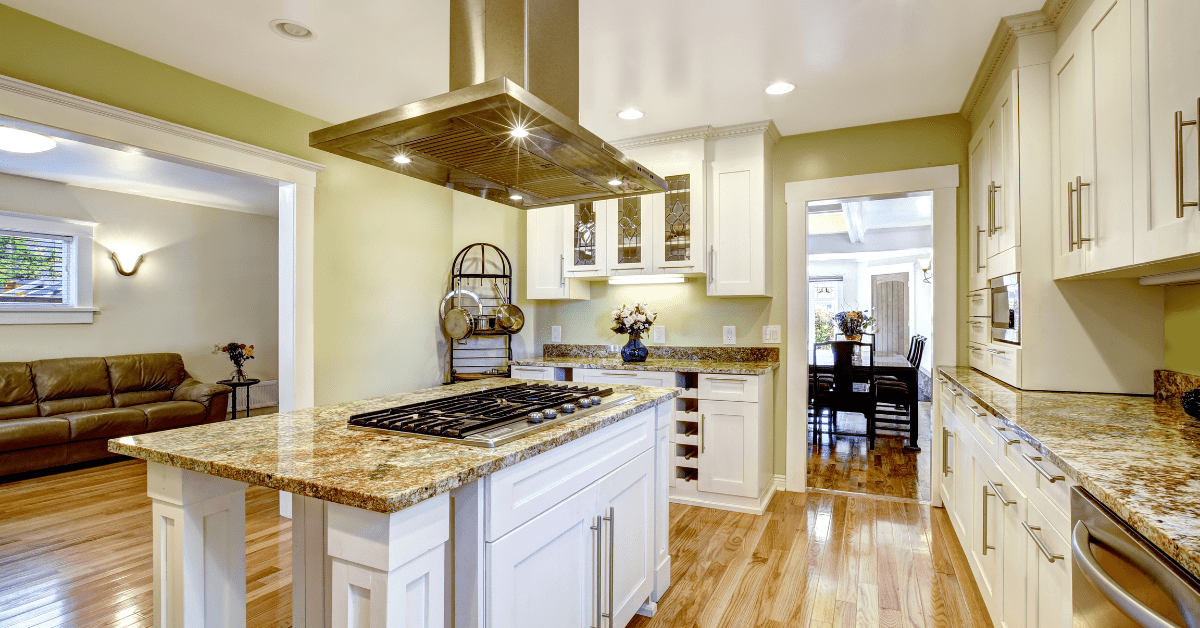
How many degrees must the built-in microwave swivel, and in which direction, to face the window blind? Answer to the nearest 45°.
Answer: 0° — it already faces it

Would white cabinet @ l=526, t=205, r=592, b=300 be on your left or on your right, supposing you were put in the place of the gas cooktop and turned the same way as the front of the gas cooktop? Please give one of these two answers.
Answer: on your left

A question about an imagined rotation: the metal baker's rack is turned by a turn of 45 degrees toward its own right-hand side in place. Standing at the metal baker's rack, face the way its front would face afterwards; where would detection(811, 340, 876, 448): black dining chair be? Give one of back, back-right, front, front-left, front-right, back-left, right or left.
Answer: back-left

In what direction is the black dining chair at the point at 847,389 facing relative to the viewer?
away from the camera

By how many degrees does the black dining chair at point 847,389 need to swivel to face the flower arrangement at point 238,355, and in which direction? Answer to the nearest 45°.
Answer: approximately 90° to its left

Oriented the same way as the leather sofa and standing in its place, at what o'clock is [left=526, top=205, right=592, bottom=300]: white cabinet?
The white cabinet is roughly at 12 o'clock from the leather sofa.

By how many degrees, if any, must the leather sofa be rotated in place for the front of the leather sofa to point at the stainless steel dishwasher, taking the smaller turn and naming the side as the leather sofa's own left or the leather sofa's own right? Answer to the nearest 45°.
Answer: approximately 45° to the leather sofa's own right

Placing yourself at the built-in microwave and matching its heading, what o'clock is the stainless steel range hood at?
The stainless steel range hood is roughly at 10 o'clock from the built-in microwave.

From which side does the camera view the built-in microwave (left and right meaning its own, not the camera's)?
left
